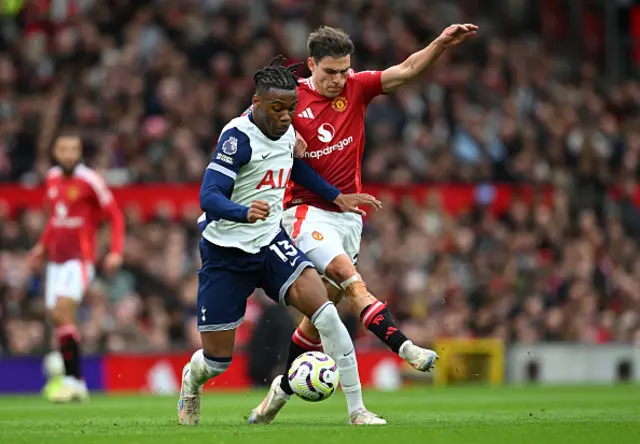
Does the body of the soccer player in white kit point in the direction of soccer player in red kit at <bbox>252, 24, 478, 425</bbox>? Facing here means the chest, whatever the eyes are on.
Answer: no

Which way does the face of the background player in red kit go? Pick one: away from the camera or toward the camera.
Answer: toward the camera

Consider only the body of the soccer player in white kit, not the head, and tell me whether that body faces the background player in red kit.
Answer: no
